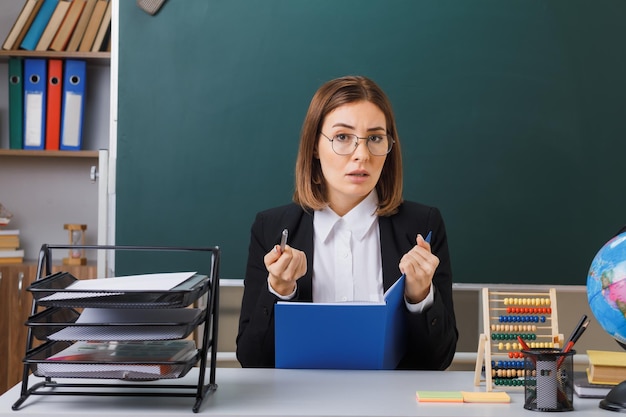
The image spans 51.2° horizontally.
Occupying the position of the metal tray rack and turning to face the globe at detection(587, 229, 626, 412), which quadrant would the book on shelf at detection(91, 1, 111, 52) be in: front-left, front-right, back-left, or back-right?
back-left

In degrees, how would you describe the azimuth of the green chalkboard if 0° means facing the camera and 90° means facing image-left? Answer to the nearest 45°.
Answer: approximately 0°

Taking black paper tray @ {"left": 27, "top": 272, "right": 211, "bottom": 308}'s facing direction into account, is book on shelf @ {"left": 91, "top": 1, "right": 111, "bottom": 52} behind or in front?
behind

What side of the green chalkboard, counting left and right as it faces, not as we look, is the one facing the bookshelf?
right
